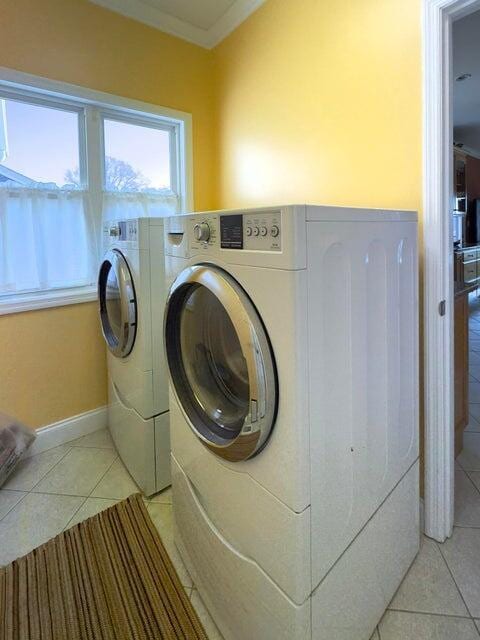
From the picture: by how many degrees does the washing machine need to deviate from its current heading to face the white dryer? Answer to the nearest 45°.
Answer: approximately 90° to its right

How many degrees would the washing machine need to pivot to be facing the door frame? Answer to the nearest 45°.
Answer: approximately 180°

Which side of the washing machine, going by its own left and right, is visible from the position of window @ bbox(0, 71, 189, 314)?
right

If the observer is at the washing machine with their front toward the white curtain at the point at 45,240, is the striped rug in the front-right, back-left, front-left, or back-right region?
front-left

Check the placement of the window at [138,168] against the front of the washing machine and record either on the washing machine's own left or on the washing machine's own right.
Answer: on the washing machine's own right

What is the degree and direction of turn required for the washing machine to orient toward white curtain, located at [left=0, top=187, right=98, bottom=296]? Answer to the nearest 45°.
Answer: approximately 90° to its right
